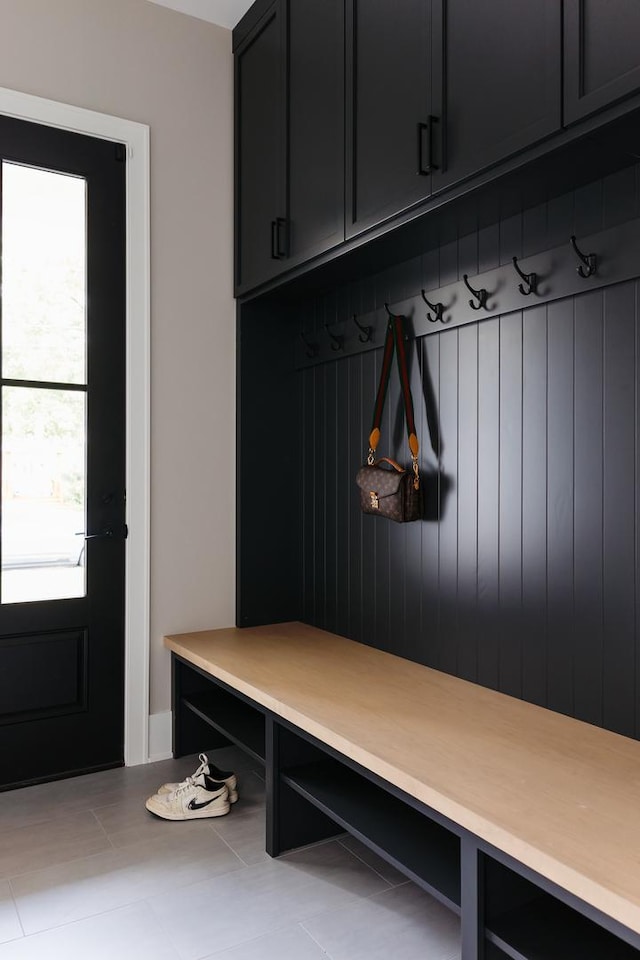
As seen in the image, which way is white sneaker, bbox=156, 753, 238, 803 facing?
to the viewer's left

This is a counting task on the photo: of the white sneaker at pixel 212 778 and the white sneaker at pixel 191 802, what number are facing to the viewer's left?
2

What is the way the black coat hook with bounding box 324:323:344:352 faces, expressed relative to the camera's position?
facing the viewer and to the left of the viewer

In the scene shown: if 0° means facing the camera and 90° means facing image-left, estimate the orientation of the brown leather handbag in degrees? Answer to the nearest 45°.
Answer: approximately 45°

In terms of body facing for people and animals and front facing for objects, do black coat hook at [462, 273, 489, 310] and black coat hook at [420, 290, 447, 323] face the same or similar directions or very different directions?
same or similar directions

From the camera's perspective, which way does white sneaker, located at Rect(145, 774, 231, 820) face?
to the viewer's left

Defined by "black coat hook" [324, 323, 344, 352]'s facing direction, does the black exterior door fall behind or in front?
in front

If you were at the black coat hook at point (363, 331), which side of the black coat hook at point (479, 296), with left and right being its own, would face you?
right
